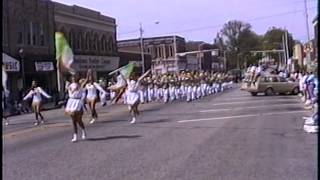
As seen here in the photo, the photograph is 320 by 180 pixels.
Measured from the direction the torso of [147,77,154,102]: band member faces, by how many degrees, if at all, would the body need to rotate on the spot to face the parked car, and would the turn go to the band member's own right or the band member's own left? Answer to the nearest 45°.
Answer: approximately 135° to the band member's own left

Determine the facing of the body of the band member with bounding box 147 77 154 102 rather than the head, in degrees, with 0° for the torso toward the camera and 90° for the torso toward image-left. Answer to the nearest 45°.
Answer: approximately 45°

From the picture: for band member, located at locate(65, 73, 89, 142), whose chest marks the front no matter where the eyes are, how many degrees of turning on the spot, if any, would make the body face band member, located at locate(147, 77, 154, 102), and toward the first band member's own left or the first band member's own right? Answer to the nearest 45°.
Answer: approximately 135° to the first band member's own right

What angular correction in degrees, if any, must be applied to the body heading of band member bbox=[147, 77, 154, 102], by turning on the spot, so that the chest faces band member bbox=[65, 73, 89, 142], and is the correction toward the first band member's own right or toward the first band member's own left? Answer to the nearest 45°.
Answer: approximately 45° to the first band member's own left

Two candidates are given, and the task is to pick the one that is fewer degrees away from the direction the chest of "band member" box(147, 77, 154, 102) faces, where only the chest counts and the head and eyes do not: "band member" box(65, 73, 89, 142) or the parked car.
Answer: the band member

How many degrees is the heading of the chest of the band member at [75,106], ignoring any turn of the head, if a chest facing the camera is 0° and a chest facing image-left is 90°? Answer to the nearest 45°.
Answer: approximately 45°

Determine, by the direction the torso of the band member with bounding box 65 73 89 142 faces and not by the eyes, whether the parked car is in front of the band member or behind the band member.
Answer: behind

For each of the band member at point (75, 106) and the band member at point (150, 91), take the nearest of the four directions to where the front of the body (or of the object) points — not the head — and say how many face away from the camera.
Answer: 0
